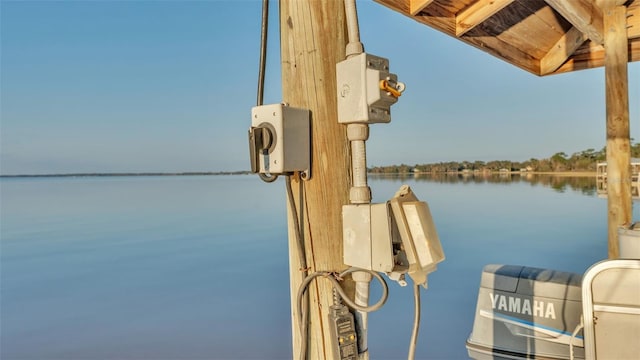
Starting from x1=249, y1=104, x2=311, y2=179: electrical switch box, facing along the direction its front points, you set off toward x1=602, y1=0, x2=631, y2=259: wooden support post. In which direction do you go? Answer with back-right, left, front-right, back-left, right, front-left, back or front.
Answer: back

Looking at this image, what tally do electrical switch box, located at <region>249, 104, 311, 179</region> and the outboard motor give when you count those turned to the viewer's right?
1

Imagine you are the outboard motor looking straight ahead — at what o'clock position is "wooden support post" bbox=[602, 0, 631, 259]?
The wooden support post is roughly at 10 o'clock from the outboard motor.

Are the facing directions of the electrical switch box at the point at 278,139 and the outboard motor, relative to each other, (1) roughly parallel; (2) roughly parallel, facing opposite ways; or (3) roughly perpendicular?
roughly perpendicular

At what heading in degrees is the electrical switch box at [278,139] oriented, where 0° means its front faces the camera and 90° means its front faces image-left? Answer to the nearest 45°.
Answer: approximately 45°

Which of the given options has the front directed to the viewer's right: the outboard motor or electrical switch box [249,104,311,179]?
the outboard motor

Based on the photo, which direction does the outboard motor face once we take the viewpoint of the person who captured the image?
facing to the right of the viewer

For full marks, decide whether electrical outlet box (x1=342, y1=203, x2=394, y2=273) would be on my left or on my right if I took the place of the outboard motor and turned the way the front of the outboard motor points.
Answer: on my right
